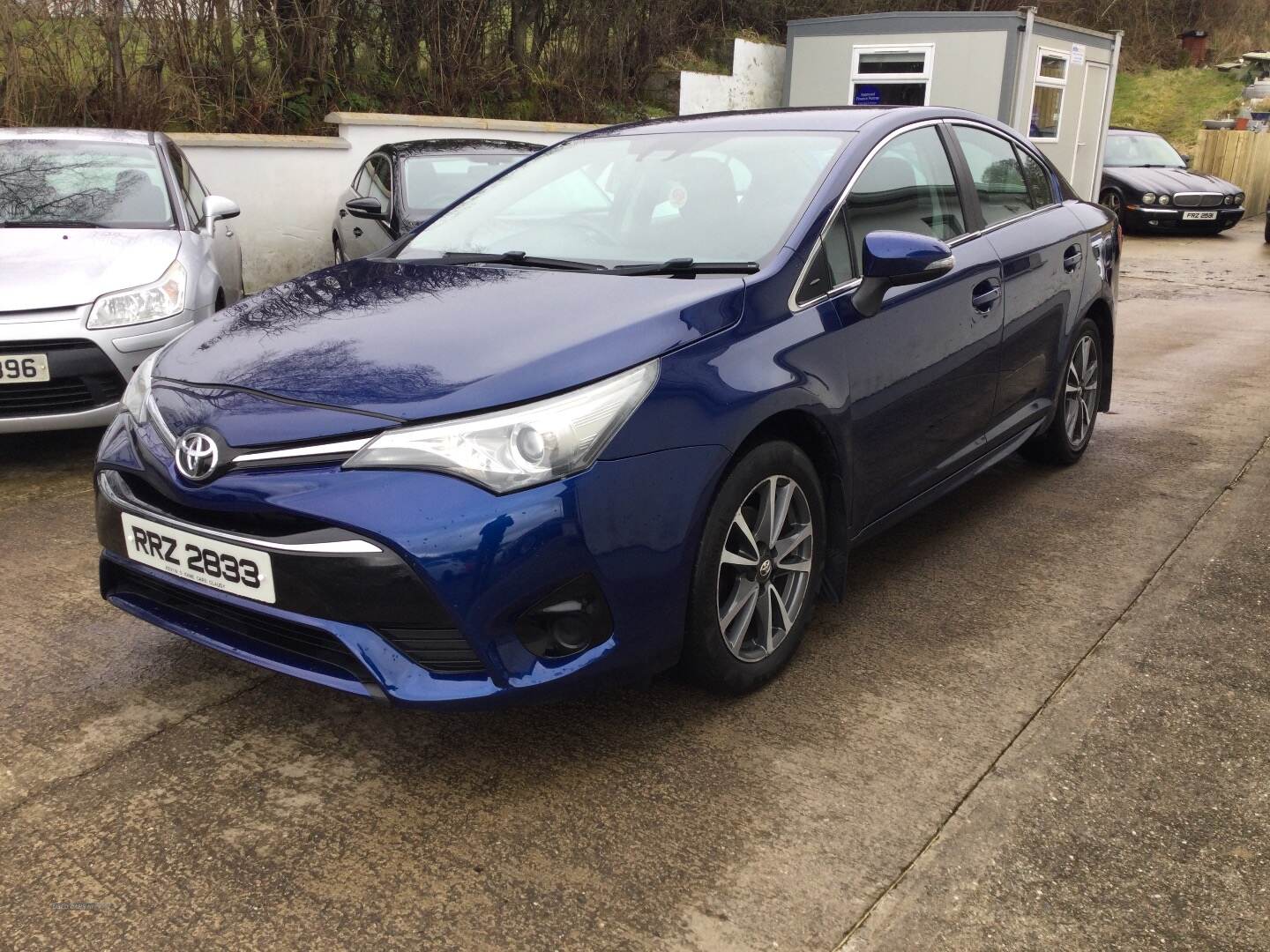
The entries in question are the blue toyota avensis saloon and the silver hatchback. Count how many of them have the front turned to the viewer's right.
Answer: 0

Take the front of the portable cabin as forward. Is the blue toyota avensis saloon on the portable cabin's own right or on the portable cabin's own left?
on the portable cabin's own right

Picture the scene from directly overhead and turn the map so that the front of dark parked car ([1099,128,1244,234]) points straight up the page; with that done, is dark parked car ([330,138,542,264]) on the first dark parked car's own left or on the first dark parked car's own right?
on the first dark parked car's own right

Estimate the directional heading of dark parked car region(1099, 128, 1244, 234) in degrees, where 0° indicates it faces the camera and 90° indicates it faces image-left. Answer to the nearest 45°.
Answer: approximately 315°

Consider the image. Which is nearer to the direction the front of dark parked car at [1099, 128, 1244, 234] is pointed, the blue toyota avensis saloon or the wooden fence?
the blue toyota avensis saloon

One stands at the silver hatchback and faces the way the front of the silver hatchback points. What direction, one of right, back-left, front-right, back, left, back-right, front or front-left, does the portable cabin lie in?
back-left

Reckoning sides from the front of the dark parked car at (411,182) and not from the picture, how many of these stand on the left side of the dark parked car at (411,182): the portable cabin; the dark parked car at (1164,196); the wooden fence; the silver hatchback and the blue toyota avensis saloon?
3

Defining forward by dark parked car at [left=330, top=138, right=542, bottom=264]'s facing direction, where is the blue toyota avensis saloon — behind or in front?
in front

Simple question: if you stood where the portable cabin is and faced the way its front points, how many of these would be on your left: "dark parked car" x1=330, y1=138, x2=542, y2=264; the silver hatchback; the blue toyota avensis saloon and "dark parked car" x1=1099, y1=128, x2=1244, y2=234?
1

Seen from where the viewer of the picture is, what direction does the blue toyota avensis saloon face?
facing the viewer and to the left of the viewer

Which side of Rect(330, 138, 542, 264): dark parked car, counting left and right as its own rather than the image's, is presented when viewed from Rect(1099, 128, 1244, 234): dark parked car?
left

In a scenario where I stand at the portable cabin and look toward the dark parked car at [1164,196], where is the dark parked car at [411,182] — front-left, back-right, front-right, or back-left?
back-right

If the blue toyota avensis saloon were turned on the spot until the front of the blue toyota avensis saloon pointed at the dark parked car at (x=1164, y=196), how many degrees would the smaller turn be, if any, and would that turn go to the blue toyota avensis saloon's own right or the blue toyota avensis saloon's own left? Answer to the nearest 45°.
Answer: approximately 180°

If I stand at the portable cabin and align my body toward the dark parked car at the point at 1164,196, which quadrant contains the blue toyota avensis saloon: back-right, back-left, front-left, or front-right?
back-right

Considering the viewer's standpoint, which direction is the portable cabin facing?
facing the viewer and to the right of the viewer

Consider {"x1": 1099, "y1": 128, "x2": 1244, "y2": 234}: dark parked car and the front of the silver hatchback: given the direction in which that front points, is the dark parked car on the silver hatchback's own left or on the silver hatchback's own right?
on the silver hatchback's own left

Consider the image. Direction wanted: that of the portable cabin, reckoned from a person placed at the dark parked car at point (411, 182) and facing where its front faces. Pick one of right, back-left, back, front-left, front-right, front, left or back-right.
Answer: left

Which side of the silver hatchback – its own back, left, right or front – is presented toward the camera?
front
